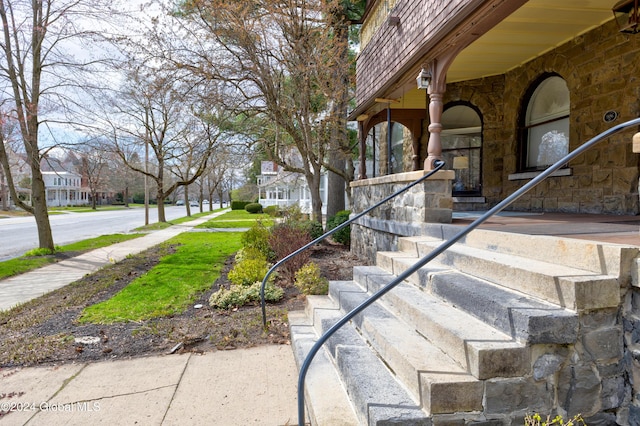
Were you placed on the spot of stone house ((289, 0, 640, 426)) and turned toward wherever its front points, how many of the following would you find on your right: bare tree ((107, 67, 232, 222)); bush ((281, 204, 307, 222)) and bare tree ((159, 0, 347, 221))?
3

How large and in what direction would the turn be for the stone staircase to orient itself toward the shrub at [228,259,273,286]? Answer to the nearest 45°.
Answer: approximately 90° to its right

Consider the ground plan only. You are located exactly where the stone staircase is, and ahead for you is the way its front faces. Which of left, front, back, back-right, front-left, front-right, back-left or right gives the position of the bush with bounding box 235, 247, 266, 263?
right

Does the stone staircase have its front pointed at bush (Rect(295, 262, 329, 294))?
no

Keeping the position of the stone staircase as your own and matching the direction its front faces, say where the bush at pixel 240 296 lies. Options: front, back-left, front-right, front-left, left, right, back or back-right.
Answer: right

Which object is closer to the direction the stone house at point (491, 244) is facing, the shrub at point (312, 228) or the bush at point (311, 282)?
the bush

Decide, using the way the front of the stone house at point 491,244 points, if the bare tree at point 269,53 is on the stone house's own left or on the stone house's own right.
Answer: on the stone house's own right

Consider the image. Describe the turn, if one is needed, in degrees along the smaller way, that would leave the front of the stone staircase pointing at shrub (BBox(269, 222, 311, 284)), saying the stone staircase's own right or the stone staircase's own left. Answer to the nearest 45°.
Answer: approximately 90° to the stone staircase's own right

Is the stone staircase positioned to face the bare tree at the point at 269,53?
no

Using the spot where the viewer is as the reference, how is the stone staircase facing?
facing the viewer and to the left of the viewer

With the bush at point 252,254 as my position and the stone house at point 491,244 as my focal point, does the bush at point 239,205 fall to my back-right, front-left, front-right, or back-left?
back-left

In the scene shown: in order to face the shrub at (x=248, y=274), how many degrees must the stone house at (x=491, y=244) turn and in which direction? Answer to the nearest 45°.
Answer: approximately 45° to its right

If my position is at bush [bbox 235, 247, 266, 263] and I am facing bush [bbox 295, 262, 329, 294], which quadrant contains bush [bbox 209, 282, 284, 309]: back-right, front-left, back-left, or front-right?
front-right
